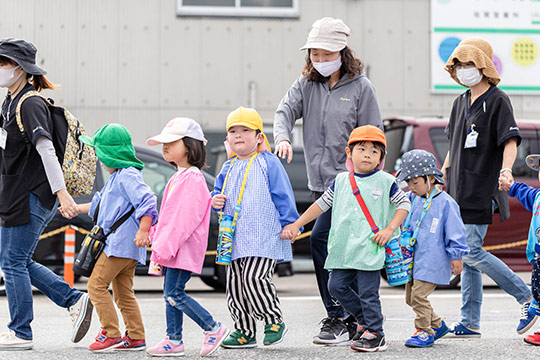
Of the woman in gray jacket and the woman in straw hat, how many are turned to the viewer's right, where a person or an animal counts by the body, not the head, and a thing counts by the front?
0

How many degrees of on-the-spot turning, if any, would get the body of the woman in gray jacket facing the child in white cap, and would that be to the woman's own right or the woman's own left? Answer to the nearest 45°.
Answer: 0° — they already face them

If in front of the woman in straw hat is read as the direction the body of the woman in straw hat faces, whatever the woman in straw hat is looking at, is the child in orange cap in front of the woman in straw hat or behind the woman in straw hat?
in front

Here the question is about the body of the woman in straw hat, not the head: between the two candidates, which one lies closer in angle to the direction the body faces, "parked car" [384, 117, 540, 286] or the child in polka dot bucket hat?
the child in polka dot bucket hat

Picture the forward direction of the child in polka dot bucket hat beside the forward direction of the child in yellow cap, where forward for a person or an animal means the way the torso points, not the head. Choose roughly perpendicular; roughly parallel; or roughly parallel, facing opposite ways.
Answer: roughly parallel

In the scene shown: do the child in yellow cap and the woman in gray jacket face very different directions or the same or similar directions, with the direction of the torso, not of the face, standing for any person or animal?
same or similar directions

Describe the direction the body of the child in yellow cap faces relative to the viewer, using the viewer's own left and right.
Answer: facing the viewer and to the left of the viewer

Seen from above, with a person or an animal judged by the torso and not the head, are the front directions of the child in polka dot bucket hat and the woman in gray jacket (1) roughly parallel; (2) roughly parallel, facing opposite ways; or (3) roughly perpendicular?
roughly parallel
